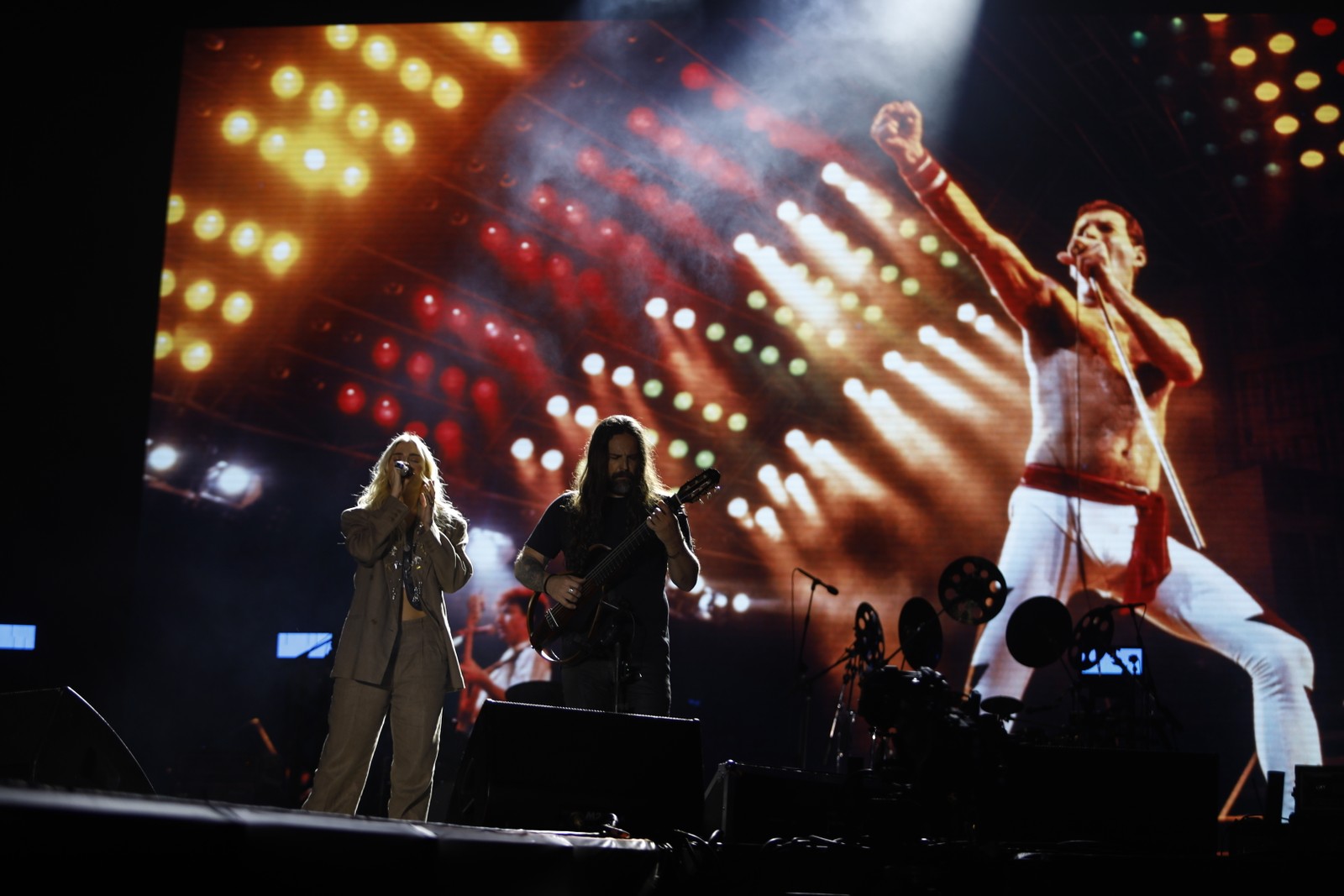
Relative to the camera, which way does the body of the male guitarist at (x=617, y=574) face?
toward the camera

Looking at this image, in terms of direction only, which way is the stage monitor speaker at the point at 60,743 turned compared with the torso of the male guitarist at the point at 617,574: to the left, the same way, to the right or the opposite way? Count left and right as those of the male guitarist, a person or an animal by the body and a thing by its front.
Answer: to the left

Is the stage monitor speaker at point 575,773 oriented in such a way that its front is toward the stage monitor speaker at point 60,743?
no

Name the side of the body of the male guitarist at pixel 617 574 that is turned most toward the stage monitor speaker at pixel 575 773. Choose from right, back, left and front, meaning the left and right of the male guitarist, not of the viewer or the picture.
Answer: front

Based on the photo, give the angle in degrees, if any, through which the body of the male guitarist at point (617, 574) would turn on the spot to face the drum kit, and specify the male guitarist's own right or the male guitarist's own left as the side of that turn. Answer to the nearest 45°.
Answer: approximately 135° to the male guitarist's own left

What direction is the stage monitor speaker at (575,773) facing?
away from the camera

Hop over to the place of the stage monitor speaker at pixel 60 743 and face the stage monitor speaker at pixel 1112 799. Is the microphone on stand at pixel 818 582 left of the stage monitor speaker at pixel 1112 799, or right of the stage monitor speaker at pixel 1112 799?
left

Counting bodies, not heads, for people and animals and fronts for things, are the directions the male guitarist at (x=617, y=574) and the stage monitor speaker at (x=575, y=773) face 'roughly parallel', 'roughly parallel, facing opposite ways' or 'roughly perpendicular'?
roughly parallel, facing opposite ways

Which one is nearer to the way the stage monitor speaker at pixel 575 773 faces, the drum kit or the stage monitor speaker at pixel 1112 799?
the drum kit

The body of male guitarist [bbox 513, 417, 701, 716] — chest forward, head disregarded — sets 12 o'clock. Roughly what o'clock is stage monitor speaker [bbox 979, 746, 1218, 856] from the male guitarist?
The stage monitor speaker is roughly at 9 o'clock from the male guitarist.

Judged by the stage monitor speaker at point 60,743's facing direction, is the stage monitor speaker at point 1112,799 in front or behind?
in front

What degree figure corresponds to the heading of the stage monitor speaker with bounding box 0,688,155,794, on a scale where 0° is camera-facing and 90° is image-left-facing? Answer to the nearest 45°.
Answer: approximately 270°
